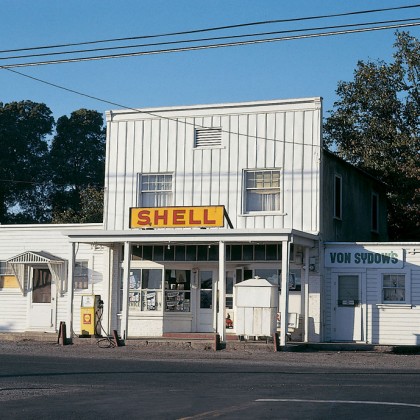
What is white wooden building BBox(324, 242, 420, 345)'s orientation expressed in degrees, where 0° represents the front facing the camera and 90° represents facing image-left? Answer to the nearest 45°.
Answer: approximately 0°

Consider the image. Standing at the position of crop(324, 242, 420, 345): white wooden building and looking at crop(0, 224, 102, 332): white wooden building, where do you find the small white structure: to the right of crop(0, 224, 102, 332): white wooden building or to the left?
left

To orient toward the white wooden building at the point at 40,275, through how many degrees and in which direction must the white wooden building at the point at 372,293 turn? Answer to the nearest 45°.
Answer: approximately 90° to its right

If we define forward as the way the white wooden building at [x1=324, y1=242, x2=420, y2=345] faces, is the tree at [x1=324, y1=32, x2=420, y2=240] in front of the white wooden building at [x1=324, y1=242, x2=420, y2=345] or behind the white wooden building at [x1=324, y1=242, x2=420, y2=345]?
behind

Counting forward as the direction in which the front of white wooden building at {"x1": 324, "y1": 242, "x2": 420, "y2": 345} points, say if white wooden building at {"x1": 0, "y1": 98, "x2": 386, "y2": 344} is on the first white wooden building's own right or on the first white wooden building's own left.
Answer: on the first white wooden building's own right

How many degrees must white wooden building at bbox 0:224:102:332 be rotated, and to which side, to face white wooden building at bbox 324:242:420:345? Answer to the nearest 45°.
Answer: approximately 45° to its left

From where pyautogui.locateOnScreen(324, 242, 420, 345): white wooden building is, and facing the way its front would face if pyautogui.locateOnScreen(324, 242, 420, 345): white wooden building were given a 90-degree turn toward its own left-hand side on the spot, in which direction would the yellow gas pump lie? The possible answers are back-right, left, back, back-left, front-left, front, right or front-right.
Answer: back

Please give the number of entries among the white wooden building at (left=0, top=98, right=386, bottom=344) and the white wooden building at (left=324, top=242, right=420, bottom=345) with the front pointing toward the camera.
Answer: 2

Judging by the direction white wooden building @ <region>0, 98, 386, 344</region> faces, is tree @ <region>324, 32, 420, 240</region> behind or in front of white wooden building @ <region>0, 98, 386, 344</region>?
behind

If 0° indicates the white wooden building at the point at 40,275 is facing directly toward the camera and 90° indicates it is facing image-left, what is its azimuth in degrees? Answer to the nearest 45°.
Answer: approximately 0°
